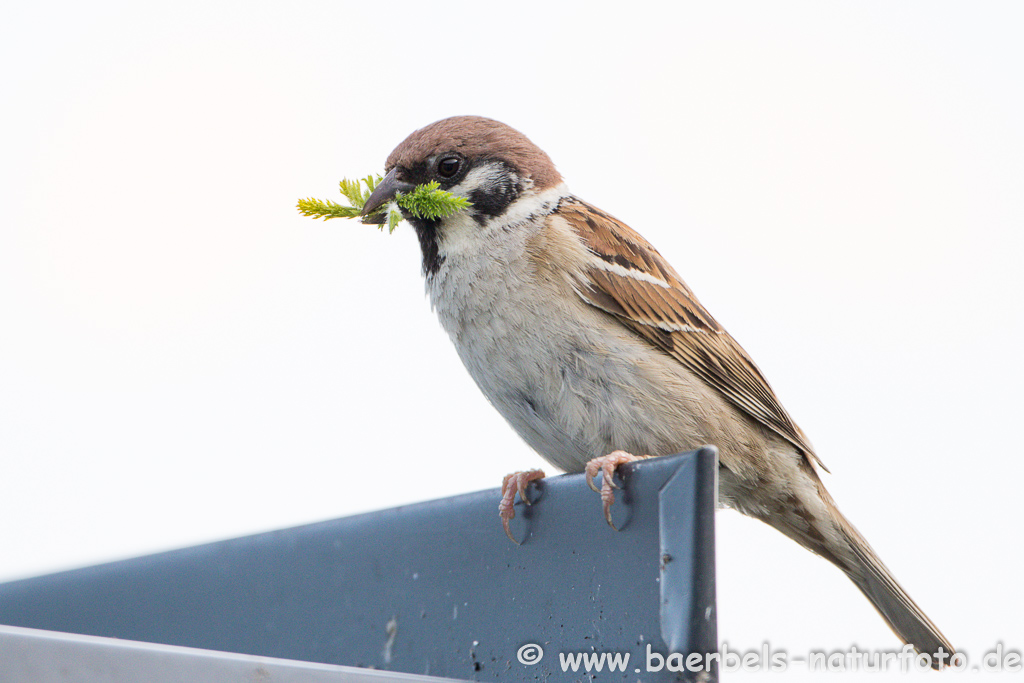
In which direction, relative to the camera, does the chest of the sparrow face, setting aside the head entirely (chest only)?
to the viewer's left
